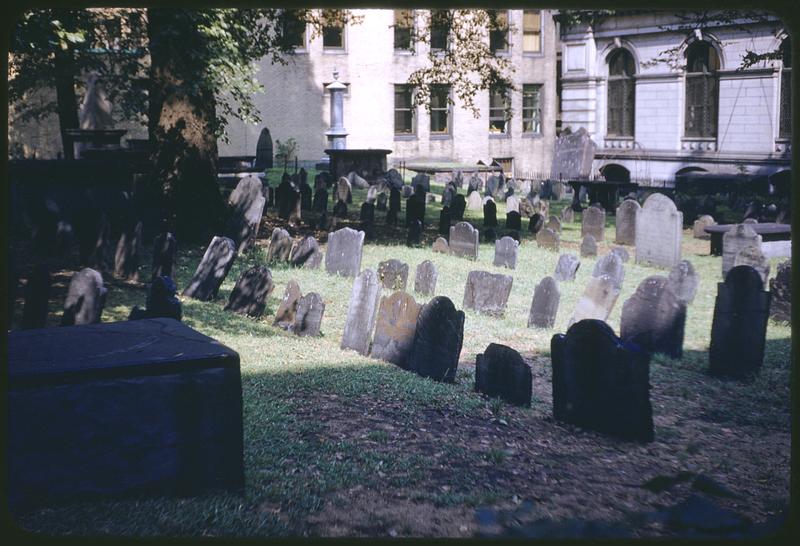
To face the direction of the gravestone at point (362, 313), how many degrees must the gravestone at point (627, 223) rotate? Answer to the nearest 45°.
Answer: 0° — it already faces it

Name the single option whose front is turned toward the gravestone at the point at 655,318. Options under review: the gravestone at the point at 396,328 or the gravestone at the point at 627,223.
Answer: the gravestone at the point at 627,223

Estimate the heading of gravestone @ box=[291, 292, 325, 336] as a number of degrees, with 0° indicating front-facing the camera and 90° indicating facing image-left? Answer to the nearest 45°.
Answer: approximately 0°

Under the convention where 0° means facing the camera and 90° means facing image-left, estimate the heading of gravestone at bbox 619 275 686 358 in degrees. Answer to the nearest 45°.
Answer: approximately 0°

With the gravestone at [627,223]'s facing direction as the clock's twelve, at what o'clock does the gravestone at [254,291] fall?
the gravestone at [254,291] is roughly at 1 o'clock from the gravestone at [627,223].

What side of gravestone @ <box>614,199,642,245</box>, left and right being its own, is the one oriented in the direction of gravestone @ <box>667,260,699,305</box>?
front

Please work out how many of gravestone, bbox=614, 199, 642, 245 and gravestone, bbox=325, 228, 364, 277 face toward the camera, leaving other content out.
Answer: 2

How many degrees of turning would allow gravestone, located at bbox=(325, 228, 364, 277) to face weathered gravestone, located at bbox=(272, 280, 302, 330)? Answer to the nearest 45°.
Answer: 0° — it already faces it

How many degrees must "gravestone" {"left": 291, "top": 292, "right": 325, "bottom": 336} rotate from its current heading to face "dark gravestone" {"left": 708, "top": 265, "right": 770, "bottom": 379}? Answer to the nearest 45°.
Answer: approximately 90° to its left

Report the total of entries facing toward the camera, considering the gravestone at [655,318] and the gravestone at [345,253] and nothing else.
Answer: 2

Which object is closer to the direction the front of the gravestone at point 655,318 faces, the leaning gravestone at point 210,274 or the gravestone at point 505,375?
the gravestone

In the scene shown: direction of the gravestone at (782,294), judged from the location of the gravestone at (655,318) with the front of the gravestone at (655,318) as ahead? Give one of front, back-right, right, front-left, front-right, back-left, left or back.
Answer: back-left

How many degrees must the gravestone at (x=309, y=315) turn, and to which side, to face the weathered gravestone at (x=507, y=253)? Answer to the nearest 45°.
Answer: approximately 135° to its left

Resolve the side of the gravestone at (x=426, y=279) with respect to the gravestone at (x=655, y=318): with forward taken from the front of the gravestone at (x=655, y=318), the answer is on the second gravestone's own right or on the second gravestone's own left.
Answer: on the second gravestone's own right

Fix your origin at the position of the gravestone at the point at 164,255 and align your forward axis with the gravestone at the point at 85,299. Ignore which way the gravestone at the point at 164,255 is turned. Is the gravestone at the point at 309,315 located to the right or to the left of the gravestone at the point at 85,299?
left
